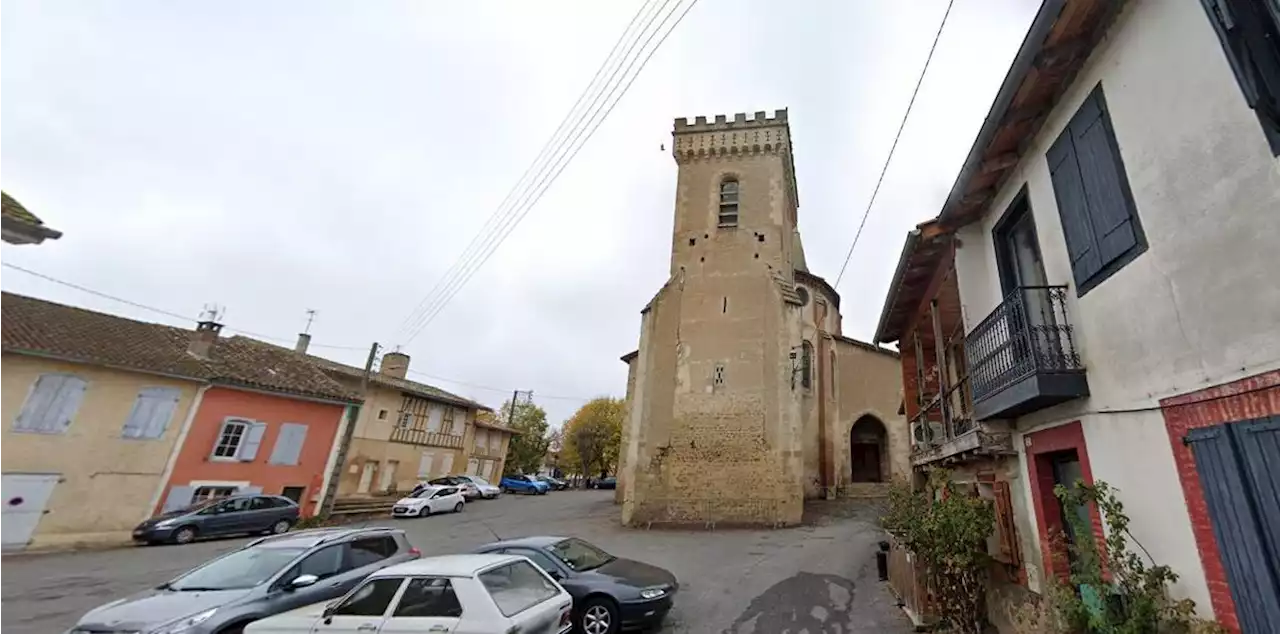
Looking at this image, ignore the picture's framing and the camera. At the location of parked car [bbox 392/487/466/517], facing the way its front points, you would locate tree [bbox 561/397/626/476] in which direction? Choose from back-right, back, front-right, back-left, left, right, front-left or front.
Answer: back

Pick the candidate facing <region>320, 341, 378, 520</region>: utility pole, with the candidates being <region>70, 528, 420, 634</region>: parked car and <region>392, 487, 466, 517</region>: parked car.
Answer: <region>392, 487, 466, 517</region>: parked car

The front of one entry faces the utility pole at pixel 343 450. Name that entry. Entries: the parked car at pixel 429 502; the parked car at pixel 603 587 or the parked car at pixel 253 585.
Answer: the parked car at pixel 429 502

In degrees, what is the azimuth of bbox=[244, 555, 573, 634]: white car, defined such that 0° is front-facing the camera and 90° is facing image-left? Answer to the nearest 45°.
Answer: approximately 135°

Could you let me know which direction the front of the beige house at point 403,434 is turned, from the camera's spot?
facing the viewer and to the right of the viewer

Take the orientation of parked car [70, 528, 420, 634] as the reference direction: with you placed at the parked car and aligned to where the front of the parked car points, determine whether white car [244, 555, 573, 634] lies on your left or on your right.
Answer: on your left

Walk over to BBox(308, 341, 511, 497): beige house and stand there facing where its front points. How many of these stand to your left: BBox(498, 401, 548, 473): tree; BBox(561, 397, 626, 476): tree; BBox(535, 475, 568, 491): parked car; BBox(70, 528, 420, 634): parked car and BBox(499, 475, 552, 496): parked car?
4

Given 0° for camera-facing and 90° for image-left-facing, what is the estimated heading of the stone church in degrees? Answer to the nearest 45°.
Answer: approximately 0°

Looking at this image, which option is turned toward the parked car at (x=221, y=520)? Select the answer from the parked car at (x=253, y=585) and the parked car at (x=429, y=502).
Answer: the parked car at (x=429, y=502)

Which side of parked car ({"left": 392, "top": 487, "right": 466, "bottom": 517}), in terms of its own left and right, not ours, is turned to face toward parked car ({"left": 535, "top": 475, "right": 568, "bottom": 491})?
back
